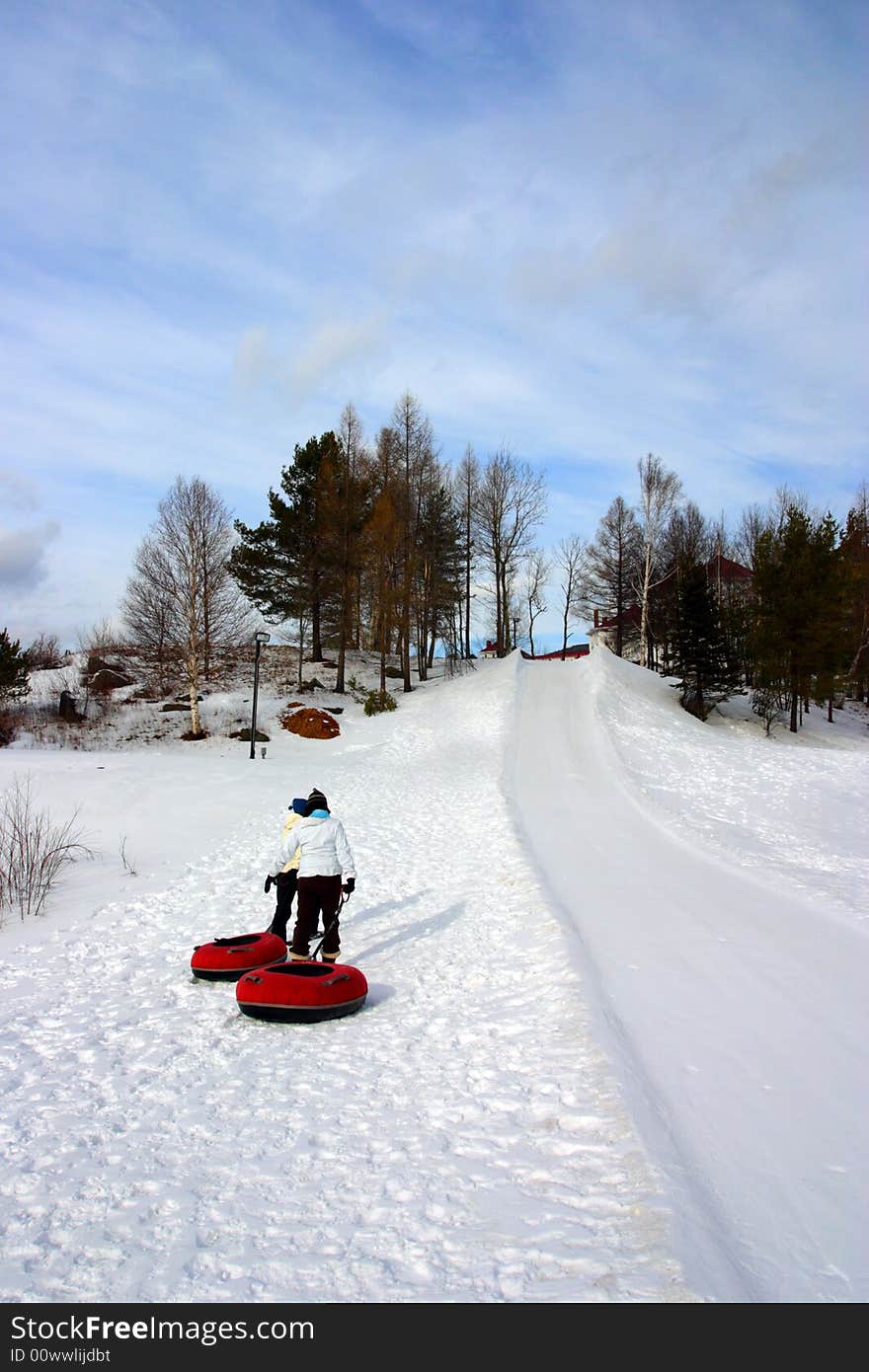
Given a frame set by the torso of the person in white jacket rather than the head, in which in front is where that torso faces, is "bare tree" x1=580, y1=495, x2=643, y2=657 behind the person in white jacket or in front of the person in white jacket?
in front

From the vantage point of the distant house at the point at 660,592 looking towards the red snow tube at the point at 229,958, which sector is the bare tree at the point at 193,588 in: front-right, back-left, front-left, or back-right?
front-right

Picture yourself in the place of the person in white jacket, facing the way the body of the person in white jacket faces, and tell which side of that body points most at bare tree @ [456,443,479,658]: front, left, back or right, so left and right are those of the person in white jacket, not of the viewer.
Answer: front

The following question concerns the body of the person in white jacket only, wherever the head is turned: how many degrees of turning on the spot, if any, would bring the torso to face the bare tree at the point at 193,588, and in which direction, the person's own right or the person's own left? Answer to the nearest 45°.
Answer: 0° — they already face it

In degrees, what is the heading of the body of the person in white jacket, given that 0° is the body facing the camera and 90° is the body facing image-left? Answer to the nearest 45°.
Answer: approximately 180°

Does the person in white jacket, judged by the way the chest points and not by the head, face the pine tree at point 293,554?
yes

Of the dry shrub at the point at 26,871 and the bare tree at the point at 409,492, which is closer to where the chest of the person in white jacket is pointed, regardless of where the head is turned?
the bare tree

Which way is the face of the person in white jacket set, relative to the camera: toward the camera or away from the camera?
away from the camera

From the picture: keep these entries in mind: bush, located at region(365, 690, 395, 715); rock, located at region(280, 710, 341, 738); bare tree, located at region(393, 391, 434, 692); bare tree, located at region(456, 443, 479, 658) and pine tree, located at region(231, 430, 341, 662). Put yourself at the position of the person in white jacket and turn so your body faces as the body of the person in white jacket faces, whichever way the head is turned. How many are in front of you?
5

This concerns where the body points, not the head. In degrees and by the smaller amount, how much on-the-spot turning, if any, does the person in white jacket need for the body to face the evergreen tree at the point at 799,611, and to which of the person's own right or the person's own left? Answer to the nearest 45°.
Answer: approximately 45° to the person's own right

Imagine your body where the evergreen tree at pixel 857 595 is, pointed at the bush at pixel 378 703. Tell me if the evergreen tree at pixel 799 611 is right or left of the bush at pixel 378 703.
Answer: left

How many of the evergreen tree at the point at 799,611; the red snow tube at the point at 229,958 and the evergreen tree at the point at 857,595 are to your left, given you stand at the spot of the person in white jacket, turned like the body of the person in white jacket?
1

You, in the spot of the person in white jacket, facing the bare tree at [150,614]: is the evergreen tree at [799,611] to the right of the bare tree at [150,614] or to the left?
right

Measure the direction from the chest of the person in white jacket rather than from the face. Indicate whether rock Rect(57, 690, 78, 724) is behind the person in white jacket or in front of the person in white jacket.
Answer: in front

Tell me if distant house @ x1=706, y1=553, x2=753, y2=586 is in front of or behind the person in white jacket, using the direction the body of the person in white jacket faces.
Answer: in front

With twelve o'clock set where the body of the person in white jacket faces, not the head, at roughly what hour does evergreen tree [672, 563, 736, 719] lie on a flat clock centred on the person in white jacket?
The evergreen tree is roughly at 1 o'clock from the person in white jacket.

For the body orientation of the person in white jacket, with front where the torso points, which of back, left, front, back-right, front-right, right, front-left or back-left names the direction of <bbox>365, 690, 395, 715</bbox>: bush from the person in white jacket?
front
